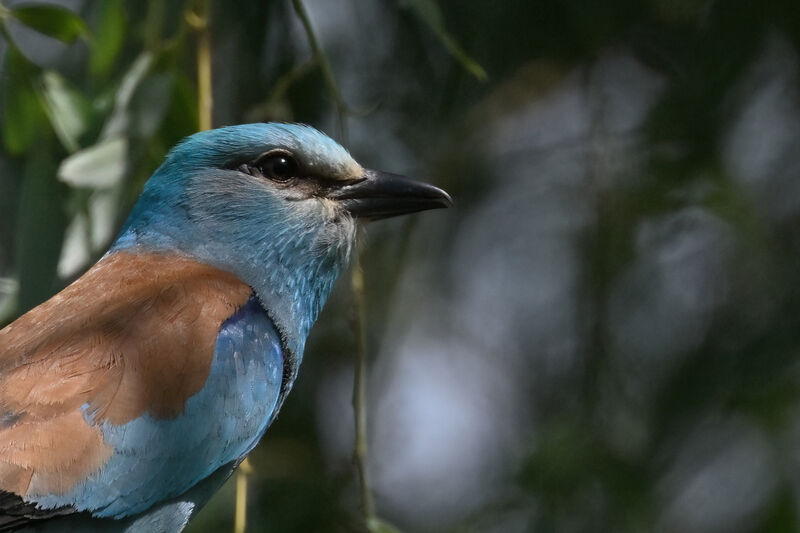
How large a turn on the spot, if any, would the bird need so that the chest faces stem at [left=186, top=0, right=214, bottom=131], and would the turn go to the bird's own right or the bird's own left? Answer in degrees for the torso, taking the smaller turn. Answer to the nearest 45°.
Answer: approximately 90° to the bird's own left

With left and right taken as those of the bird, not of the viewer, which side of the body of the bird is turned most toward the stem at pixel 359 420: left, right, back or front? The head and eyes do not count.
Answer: front

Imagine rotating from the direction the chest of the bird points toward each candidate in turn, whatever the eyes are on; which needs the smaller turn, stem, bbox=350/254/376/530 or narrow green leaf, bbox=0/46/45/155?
the stem

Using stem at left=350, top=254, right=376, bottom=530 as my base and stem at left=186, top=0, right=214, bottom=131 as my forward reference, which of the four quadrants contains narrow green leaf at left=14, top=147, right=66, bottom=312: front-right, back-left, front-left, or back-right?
front-left

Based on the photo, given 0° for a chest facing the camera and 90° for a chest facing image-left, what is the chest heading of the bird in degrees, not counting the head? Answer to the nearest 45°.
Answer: approximately 270°

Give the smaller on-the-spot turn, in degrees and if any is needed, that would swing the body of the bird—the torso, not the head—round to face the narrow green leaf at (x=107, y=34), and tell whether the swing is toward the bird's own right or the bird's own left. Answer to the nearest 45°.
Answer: approximately 135° to the bird's own left

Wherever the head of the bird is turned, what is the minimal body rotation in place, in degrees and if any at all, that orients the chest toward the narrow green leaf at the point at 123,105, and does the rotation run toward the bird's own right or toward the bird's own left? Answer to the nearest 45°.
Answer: approximately 135° to the bird's own left

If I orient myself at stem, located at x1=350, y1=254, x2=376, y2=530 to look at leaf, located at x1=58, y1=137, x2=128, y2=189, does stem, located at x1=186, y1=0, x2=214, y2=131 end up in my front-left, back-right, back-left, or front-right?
front-right

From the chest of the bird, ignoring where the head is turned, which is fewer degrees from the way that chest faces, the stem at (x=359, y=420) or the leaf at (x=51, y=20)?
the stem

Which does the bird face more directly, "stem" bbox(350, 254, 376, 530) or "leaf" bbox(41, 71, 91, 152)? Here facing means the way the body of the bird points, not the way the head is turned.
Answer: the stem
